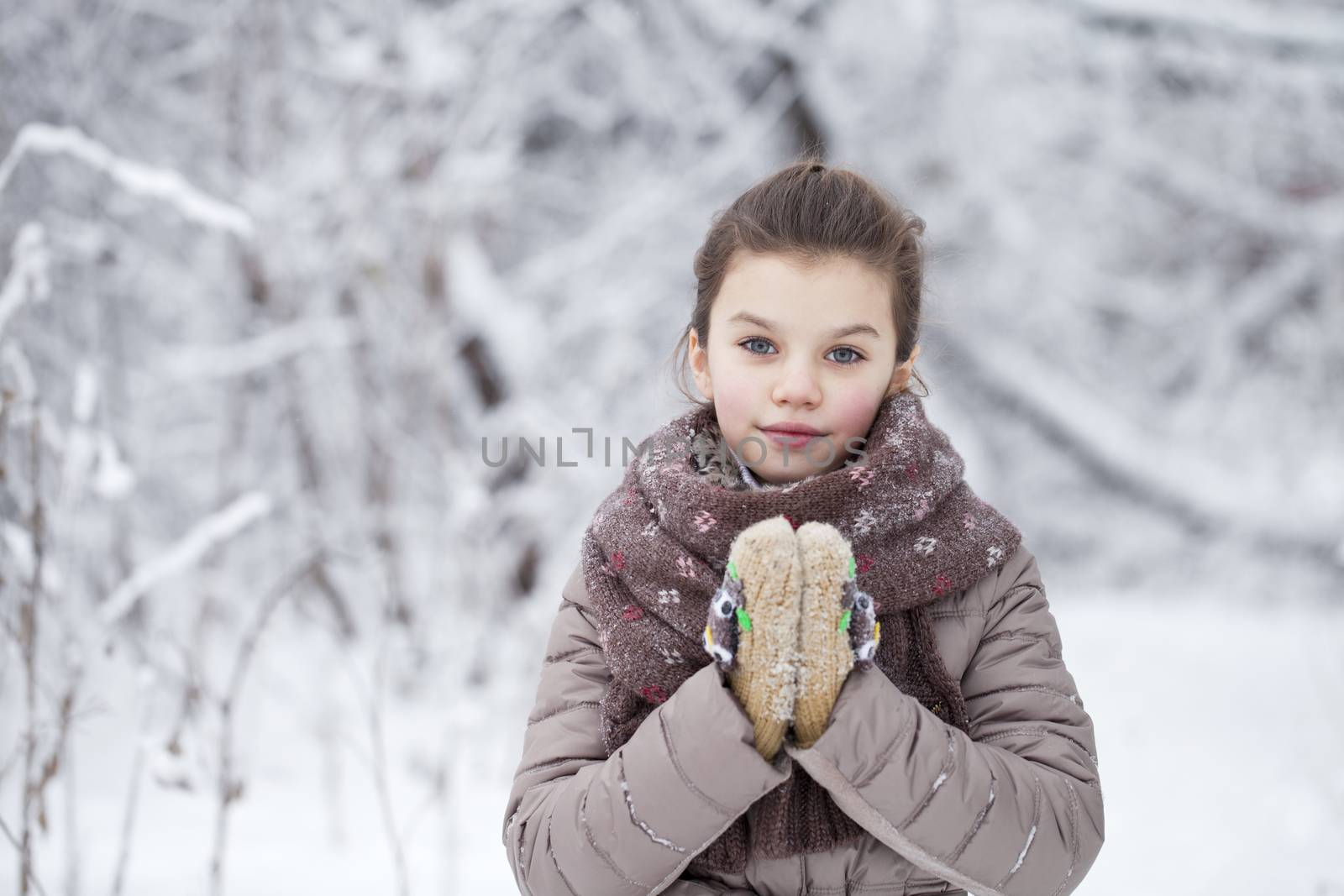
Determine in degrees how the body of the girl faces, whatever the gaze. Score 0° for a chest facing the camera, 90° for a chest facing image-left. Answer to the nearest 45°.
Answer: approximately 0°
